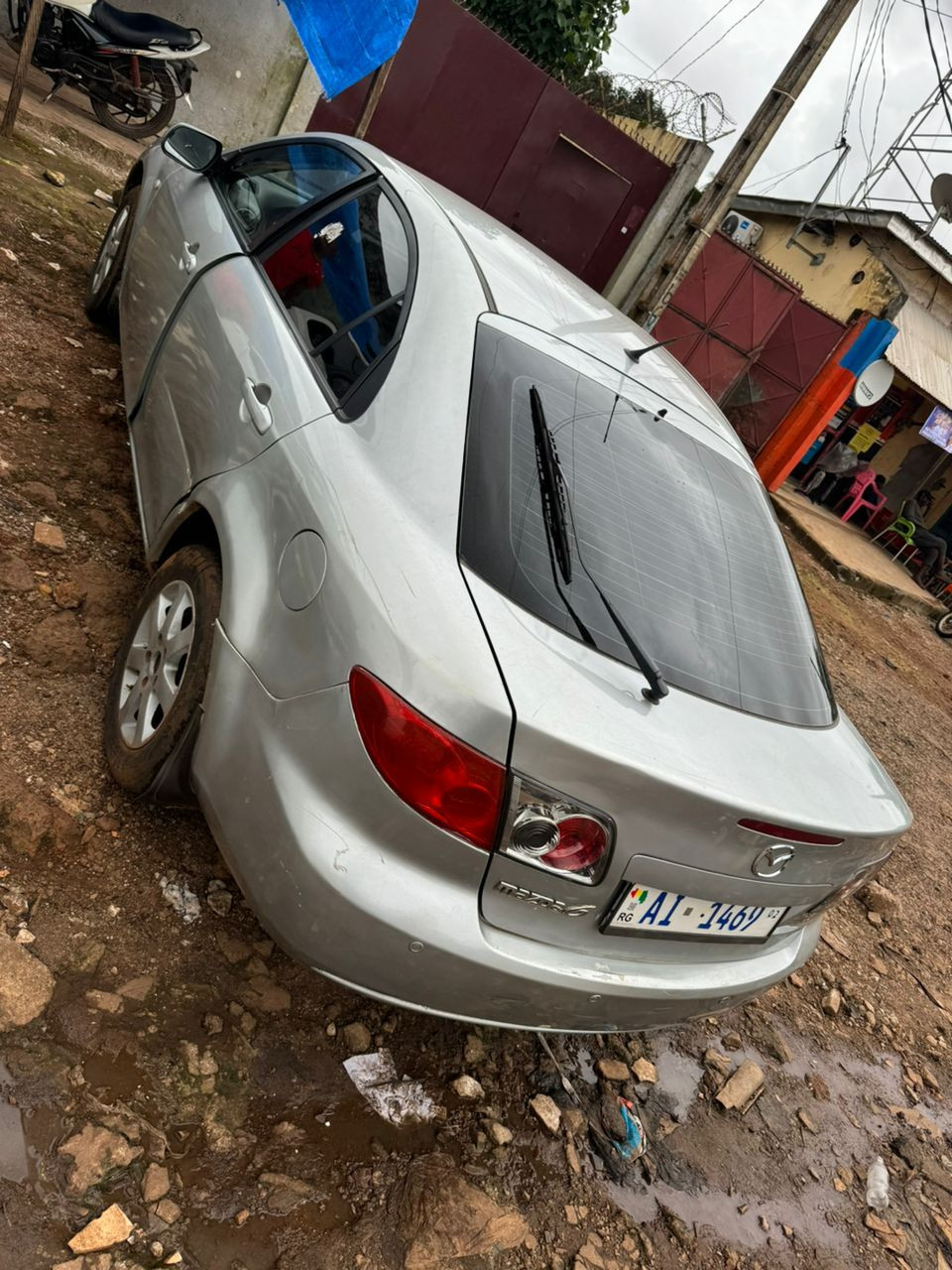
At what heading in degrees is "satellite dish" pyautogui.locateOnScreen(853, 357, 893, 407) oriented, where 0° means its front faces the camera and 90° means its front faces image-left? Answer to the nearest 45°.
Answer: approximately 45°

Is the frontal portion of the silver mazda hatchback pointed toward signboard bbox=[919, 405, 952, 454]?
no

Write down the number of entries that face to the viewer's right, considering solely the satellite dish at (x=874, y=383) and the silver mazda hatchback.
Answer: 0

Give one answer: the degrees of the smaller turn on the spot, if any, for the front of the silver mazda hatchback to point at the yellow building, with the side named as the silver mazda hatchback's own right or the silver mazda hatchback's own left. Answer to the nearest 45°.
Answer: approximately 45° to the silver mazda hatchback's own right

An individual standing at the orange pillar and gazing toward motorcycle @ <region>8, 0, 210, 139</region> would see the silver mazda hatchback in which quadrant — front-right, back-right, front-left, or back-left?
front-left

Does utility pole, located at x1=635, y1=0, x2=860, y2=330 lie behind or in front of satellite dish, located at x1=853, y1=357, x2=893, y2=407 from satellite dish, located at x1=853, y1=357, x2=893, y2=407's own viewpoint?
in front

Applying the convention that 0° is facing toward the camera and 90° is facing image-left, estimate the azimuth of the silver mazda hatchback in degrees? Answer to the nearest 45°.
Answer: approximately 135°

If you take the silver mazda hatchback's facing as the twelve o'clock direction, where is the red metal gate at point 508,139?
The red metal gate is roughly at 1 o'clock from the silver mazda hatchback.

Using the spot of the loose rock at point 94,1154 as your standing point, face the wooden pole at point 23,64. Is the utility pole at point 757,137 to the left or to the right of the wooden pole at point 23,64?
right

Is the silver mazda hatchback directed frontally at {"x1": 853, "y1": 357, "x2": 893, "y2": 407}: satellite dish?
no

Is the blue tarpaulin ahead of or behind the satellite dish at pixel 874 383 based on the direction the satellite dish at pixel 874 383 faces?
ahead
